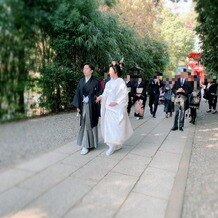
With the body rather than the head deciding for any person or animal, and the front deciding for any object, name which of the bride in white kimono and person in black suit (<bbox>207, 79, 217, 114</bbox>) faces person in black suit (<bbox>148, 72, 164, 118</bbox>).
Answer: person in black suit (<bbox>207, 79, 217, 114</bbox>)

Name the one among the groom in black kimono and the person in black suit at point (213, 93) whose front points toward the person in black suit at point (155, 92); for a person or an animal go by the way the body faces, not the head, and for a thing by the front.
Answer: the person in black suit at point (213, 93)

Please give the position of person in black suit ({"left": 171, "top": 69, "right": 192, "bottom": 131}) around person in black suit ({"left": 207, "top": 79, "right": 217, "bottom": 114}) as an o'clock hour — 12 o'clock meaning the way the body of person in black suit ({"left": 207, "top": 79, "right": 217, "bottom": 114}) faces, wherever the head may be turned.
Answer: person in black suit ({"left": 171, "top": 69, "right": 192, "bottom": 131}) is roughly at 11 o'clock from person in black suit ({"left": 207, "top": 79, "right": 217, "bottom": 114}).

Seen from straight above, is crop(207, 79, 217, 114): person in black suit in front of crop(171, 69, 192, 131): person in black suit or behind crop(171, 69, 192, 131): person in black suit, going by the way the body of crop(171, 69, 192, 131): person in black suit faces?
behind

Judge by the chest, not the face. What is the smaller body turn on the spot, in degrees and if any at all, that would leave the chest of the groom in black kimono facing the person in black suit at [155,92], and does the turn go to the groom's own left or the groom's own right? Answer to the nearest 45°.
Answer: approximately 180°

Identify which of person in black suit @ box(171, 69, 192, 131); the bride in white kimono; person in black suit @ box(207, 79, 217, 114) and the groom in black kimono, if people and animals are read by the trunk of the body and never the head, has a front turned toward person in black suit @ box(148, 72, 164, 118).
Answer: person in black suit @ box(207, 79, 217, 114)

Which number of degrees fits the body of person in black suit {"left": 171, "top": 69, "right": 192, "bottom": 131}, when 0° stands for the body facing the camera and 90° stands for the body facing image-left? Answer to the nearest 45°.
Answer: approximately 0°

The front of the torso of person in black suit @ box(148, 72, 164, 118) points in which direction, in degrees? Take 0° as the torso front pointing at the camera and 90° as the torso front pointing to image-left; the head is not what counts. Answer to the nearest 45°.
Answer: approximately 315°

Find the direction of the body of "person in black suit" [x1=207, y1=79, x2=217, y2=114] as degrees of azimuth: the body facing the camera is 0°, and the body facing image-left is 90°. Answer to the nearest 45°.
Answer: approximately 45°

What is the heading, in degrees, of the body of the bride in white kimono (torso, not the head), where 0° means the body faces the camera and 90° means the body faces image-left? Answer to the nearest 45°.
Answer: approximately 45°

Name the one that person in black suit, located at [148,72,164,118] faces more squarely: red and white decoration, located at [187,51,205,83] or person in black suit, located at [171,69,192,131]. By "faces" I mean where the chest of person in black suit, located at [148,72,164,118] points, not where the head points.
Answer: the person in black suit

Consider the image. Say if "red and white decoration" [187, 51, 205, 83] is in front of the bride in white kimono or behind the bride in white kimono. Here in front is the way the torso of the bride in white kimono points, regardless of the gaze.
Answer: behind

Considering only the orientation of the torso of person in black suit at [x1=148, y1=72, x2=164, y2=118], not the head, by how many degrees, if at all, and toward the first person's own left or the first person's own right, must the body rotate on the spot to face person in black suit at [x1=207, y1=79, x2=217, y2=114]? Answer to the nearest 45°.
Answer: approximately 90° to the first person's own left

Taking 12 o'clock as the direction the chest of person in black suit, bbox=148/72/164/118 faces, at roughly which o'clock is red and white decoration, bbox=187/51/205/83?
The red and white decoration is roughly at 8 o'clock from the person in black suit.
